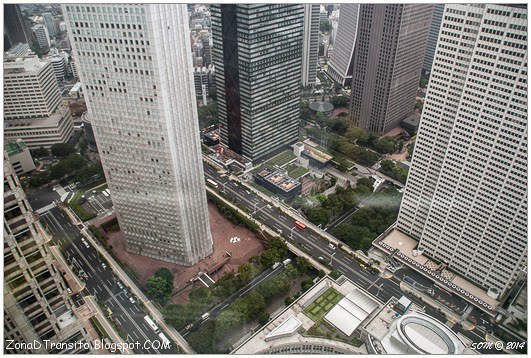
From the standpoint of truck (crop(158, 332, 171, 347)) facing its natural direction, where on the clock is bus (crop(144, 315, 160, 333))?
bus (crop(144, 315, 160, 333)) is roughly at 7 o'clock from truck (crop(158, 332, 171, 347)).

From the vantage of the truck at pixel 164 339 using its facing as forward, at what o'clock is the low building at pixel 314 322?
The low building is roughly at 11 o'clock from the truck.

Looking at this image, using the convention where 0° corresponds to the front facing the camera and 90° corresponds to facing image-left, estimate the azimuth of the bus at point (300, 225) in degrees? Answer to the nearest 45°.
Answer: approximately 315°

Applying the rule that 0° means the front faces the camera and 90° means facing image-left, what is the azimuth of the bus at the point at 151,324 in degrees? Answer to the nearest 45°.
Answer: approximately 315°

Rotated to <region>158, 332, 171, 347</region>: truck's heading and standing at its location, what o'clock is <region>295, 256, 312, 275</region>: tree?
The tree is roughly at 10 o'clock from the truck.

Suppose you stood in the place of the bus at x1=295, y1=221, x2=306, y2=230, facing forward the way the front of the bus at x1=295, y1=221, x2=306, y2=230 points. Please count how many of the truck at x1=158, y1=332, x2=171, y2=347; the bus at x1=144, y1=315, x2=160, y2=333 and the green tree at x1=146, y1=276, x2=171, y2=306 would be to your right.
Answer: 3

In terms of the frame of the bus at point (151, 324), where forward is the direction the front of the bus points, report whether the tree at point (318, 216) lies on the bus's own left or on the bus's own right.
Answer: on the bus's own left

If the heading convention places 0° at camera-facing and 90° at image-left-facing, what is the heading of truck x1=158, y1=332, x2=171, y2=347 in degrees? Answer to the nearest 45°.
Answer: approximately 315°

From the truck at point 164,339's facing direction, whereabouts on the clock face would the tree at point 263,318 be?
The tree is roughly at 11 o'clock from the truck.
